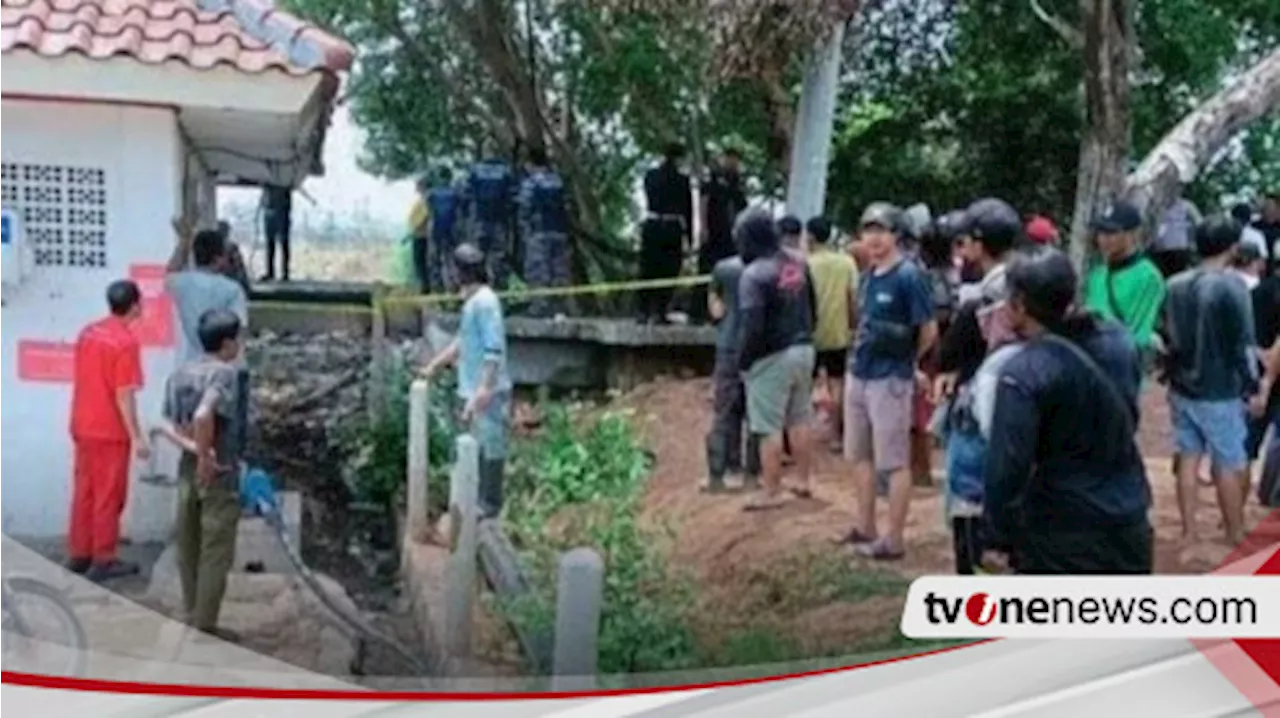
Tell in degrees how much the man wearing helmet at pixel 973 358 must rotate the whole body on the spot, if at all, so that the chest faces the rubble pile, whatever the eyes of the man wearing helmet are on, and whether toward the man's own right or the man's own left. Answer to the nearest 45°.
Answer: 0° — they already face it

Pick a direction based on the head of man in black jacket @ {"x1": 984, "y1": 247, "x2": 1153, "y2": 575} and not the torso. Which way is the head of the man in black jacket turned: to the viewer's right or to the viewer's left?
to the viewer's left

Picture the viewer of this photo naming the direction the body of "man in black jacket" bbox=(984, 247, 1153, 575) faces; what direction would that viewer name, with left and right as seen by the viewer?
facing away from the viewer and to the left of the viewer

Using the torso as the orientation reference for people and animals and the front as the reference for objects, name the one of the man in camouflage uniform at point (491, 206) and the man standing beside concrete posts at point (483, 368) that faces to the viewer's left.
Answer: the man standing beside concrete posts

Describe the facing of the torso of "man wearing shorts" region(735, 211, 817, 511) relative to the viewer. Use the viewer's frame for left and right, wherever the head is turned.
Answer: facing away from the viewer and to the left of the viewer

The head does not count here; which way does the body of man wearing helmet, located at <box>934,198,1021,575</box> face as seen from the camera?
to the viewer's left

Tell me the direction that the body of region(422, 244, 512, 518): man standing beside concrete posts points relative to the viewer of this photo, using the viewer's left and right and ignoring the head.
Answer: facing to the left of the viewer
